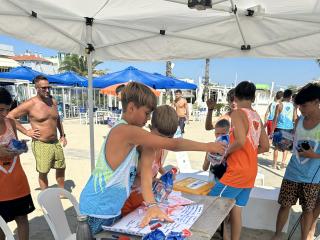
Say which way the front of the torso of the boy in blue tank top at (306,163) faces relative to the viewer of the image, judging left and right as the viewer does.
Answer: facing the viewer and to the left of the viewer

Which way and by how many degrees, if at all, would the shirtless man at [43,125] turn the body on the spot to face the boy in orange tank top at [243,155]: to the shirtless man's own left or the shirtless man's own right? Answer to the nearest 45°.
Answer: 0° — they already face them

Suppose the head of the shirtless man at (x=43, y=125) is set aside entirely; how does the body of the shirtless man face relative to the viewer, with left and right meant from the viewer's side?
facing the viewer and to the right of the viewer

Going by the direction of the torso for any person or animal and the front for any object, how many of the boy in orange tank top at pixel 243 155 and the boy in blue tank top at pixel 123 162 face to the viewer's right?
1

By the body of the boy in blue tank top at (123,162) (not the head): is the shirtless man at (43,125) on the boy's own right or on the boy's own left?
on the boy's own left

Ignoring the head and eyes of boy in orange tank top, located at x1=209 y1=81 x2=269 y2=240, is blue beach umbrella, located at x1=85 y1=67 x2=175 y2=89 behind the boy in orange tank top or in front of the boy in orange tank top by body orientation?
in front

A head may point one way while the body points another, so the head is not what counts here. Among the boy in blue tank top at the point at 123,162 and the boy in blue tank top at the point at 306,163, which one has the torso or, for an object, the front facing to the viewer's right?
the boy in blue tank top at the point at 123,162

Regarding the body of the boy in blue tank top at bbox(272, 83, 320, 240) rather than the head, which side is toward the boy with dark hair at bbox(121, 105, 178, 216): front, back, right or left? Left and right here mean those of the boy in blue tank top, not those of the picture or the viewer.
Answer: front

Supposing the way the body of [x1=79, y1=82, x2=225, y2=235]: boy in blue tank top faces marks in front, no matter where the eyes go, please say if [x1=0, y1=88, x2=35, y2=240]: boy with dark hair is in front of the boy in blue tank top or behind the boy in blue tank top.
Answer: behind

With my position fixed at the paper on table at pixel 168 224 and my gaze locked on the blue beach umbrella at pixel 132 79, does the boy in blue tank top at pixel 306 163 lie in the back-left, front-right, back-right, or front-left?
front-right

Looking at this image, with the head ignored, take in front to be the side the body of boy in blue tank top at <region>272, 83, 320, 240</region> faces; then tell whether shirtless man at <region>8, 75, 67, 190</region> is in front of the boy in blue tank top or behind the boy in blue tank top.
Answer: in front

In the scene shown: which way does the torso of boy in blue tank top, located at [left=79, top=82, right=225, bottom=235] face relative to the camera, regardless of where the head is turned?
to the viewer's right
